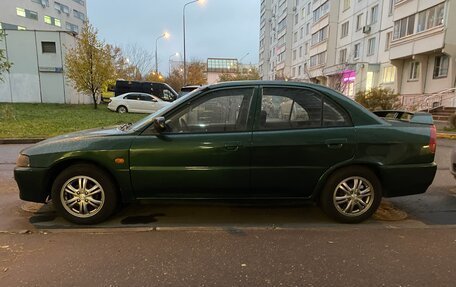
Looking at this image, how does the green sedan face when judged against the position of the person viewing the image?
facing to the left of the viewer

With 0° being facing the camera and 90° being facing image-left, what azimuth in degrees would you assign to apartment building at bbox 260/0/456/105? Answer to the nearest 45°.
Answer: approximately 45°

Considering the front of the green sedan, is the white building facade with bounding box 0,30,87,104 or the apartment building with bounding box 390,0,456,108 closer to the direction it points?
the white building facade

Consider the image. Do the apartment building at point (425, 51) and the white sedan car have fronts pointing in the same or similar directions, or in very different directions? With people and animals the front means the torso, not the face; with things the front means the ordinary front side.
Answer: very different directions

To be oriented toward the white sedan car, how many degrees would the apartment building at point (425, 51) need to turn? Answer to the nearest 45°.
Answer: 0° — it already faces it

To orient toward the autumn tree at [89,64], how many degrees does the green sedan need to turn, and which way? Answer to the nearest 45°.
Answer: approximately 45° to its right

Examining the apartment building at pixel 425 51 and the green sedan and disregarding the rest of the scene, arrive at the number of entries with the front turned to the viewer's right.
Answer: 0
